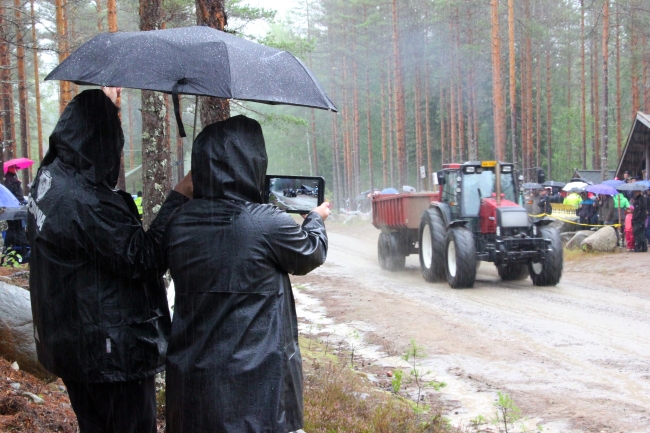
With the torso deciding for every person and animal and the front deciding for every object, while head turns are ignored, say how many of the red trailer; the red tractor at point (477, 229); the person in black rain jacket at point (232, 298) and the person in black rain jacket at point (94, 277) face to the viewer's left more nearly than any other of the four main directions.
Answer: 0

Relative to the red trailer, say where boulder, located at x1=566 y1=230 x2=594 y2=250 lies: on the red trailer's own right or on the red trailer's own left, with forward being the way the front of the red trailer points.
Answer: on the red trailer's own left

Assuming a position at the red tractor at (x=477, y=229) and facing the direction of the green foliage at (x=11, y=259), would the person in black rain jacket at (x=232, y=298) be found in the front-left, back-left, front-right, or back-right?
front-left

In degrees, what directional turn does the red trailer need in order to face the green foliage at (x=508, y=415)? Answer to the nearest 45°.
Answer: approximately 45° to its right

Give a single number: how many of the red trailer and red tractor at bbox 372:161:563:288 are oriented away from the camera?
0

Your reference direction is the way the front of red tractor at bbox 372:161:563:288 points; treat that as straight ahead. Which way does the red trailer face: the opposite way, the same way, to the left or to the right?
the same way

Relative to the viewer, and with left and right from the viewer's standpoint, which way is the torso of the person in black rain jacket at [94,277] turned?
facing away from the viewer and to the right of the viewer

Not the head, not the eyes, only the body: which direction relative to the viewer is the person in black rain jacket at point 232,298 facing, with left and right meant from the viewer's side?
facing away from the viewer and to the right of the viewer

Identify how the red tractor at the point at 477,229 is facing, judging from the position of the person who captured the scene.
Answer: facing the viewer and to the right of the viewer

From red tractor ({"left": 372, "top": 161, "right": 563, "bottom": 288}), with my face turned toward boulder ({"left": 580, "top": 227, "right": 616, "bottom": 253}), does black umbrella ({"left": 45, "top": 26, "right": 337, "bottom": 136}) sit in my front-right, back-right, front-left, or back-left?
back-right

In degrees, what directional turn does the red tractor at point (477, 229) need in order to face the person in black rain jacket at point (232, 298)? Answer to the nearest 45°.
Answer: approximately 45° to its right

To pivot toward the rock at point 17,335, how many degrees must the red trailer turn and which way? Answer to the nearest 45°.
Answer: approximately 45° to its right

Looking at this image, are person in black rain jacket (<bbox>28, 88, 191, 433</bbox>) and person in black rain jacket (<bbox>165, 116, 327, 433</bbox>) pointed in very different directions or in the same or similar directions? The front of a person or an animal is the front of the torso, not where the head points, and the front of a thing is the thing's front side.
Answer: same or similar directions

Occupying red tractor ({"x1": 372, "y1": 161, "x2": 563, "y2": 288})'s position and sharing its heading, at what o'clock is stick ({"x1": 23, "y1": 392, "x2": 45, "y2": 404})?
The stick is roughly at 2 o'clock from the red tractor.
